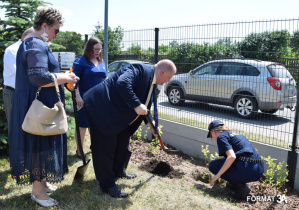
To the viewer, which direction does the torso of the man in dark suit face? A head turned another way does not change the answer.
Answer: to the viewer's right

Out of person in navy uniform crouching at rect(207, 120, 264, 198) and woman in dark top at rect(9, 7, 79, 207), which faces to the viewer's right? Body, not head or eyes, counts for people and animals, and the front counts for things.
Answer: the woman in dark top

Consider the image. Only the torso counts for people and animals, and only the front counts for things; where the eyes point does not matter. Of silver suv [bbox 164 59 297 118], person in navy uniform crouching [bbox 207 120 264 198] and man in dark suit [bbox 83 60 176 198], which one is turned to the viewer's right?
the man in dark suit

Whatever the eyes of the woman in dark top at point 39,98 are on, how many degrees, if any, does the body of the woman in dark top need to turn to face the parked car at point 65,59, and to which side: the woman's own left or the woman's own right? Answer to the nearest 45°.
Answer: approximately 90° to the woman's own left

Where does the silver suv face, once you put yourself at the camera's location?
facing away from the viewer and to the left of the viewer

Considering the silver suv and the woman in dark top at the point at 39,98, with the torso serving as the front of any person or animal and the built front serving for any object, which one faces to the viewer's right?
the woman in dark top

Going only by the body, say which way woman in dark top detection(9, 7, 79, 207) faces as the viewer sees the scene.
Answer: to the viewer's right

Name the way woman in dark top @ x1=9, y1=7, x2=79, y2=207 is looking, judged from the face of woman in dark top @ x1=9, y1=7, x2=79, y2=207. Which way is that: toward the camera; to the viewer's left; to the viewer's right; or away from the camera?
to the viewer's right

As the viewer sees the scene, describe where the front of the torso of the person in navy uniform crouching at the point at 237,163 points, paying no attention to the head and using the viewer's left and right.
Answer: facing to the left of the viewer

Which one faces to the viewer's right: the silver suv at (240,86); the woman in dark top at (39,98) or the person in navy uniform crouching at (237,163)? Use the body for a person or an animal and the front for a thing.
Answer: the woman in dark top
